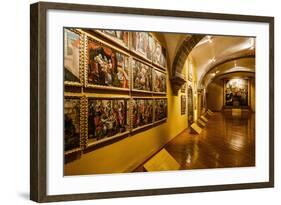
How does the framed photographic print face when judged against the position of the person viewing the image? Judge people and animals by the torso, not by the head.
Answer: facing the viewer and to the right of the viewer
